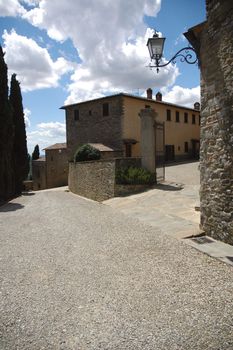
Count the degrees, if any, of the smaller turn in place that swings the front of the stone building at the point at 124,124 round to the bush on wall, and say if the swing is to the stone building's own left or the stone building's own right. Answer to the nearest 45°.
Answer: approximately 45° to the stone building's own right

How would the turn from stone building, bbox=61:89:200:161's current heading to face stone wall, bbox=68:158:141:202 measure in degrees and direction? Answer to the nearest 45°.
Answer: approximately 45° to its right

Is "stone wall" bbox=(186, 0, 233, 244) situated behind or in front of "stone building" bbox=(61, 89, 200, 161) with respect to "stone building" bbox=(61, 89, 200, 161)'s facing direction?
in front

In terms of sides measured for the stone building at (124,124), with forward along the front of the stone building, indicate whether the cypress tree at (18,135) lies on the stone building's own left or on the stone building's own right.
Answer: on the stone building's own right

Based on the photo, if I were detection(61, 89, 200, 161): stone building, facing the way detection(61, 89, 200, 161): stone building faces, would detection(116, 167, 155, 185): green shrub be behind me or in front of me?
in front

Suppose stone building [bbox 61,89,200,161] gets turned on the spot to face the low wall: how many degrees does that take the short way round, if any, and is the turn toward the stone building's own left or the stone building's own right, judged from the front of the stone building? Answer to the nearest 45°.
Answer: approximately 45° to the stone building's own right

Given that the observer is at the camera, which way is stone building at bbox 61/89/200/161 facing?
facing the viewer and to the right of the viewer

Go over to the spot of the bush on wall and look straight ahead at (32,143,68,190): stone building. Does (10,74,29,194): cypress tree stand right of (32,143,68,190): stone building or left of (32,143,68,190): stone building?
left
